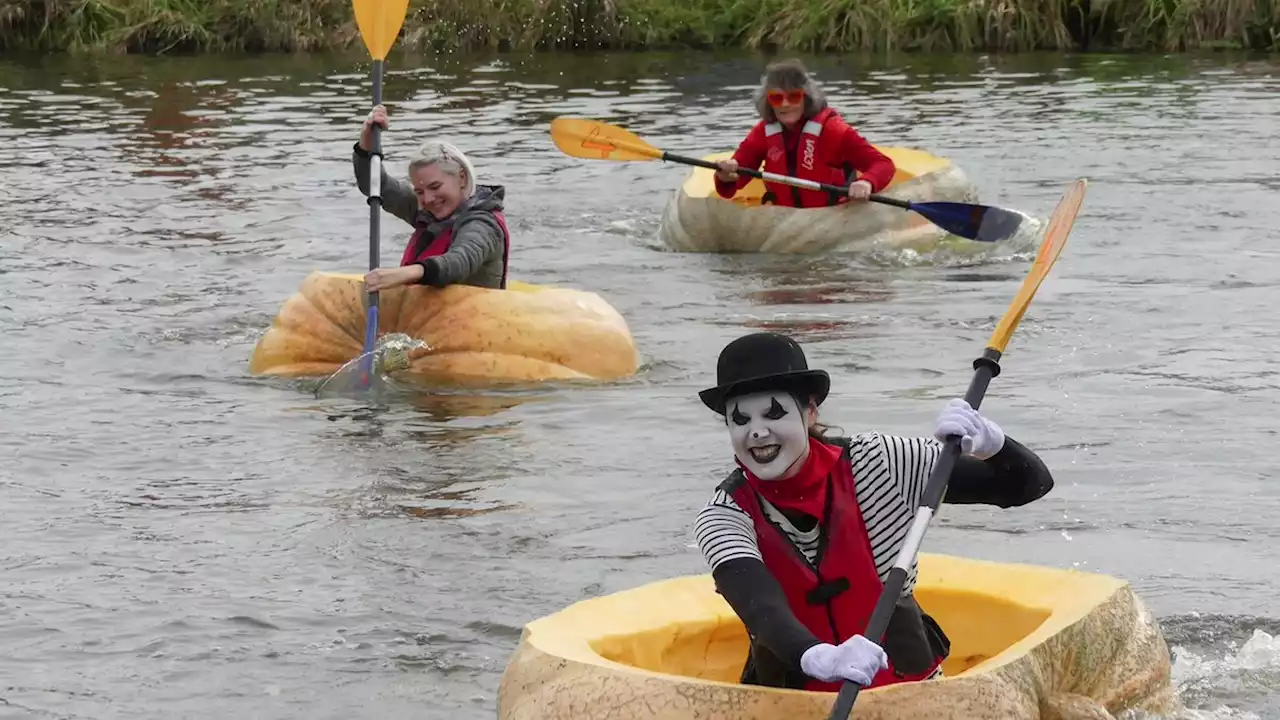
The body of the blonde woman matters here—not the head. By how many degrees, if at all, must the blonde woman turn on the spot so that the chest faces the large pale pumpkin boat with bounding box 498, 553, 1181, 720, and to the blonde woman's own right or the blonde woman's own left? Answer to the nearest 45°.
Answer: approximately 45° to the blonde woman's own left

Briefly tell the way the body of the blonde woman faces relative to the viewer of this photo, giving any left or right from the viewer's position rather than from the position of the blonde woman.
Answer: facing the viewer and to the left of the viewer

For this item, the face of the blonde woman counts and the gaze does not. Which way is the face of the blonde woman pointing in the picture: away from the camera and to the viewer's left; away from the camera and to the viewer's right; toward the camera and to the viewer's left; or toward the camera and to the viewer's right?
toward the camera and to the viewer's left

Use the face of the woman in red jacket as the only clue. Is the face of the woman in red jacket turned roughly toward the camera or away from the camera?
toward the camera

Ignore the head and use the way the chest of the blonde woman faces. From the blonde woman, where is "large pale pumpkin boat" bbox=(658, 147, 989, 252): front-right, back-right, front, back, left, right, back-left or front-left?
back

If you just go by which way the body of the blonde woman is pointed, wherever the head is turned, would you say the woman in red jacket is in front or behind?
behind
